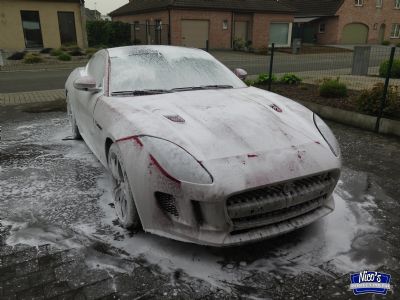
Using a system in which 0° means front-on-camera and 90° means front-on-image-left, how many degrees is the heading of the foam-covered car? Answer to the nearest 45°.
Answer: approximately 315°

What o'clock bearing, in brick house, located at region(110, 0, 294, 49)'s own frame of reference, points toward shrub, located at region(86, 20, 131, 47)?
The shrub is roughly at 3 o'clock from the brick house.

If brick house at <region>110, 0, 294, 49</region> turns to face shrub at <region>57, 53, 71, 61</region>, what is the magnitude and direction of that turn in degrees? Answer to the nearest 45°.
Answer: approximately 45° to its right

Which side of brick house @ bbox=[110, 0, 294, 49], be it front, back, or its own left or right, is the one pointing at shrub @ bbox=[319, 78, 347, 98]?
front

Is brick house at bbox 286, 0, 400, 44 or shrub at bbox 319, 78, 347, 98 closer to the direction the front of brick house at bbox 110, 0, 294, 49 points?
the shrub

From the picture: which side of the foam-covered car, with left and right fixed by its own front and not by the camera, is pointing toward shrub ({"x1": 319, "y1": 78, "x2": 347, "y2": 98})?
left

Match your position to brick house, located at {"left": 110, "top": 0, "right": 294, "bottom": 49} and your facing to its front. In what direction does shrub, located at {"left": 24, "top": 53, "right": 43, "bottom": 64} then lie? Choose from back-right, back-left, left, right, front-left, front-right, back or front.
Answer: front-right

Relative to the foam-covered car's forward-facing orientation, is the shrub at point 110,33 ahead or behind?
behind

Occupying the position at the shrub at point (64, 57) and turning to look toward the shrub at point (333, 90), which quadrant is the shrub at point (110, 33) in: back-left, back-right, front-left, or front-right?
back-left

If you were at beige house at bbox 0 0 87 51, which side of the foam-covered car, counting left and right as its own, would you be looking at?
back

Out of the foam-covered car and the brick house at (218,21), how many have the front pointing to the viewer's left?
0

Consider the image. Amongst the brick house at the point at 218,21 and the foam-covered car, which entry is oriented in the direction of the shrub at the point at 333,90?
the brick house
